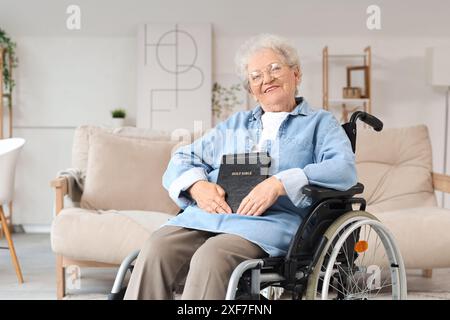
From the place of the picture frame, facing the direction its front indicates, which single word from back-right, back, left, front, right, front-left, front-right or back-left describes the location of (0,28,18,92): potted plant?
right

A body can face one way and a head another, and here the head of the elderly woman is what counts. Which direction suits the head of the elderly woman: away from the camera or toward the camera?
toward the camera

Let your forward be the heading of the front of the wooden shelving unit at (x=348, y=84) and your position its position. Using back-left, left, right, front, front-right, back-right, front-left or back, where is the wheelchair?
front

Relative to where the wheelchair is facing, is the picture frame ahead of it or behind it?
behind

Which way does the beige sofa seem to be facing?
toward the camera

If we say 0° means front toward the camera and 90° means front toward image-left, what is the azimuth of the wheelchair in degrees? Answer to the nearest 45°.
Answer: approximately 45°

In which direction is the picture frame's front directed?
toward the camera

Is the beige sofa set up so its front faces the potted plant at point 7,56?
no

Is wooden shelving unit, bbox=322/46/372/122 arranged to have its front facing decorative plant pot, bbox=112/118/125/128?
no

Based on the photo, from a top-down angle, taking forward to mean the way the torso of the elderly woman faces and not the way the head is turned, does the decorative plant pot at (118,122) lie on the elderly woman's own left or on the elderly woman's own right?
on the elderly woman's own right

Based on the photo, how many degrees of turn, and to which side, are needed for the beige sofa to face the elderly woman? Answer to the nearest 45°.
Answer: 0° — it already faces them

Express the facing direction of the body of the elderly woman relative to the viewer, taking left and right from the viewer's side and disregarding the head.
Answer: facing the viewer and to the left of the viewer

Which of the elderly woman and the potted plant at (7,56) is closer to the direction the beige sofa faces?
the elderly woman

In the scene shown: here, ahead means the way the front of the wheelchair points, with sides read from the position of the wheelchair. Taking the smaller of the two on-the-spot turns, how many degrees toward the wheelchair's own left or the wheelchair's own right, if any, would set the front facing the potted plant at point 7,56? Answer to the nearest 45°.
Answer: approximately 90° to the wheelchair's own right

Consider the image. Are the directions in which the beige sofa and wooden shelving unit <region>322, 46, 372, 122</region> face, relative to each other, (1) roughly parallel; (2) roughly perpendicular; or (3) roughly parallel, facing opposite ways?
roughly parallel

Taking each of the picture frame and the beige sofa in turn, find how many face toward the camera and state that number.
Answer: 2

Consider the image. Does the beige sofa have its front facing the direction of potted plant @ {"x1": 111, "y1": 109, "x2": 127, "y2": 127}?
no
